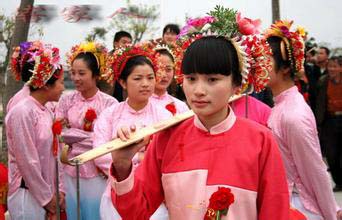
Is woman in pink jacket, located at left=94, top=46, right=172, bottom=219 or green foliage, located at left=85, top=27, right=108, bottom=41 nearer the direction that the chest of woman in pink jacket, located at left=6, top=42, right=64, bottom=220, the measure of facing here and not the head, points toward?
the woman in pink jacket

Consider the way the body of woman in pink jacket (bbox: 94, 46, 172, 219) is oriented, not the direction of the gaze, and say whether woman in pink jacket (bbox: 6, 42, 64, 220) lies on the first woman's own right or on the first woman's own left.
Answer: on the first woman's own right

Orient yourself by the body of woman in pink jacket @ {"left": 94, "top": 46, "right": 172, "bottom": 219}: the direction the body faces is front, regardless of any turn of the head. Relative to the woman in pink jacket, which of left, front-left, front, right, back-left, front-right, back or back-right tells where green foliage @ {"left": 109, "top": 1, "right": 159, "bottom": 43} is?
back-left

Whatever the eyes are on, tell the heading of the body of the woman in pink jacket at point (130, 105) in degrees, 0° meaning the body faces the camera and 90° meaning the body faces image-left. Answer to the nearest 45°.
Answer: approximately 315°

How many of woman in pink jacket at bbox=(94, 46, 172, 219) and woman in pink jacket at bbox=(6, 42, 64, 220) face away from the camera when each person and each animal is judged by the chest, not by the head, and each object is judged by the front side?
0

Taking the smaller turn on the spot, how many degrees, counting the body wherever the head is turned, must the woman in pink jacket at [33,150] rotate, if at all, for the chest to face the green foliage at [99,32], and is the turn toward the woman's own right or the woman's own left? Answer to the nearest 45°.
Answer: approximately 90° to the woman's own left

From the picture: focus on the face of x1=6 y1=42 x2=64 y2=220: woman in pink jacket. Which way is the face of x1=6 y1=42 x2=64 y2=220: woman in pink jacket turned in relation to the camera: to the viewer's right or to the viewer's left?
to the viewer's right

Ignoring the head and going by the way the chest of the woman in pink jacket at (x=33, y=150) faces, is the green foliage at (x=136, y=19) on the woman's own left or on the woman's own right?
on the woman's own left
